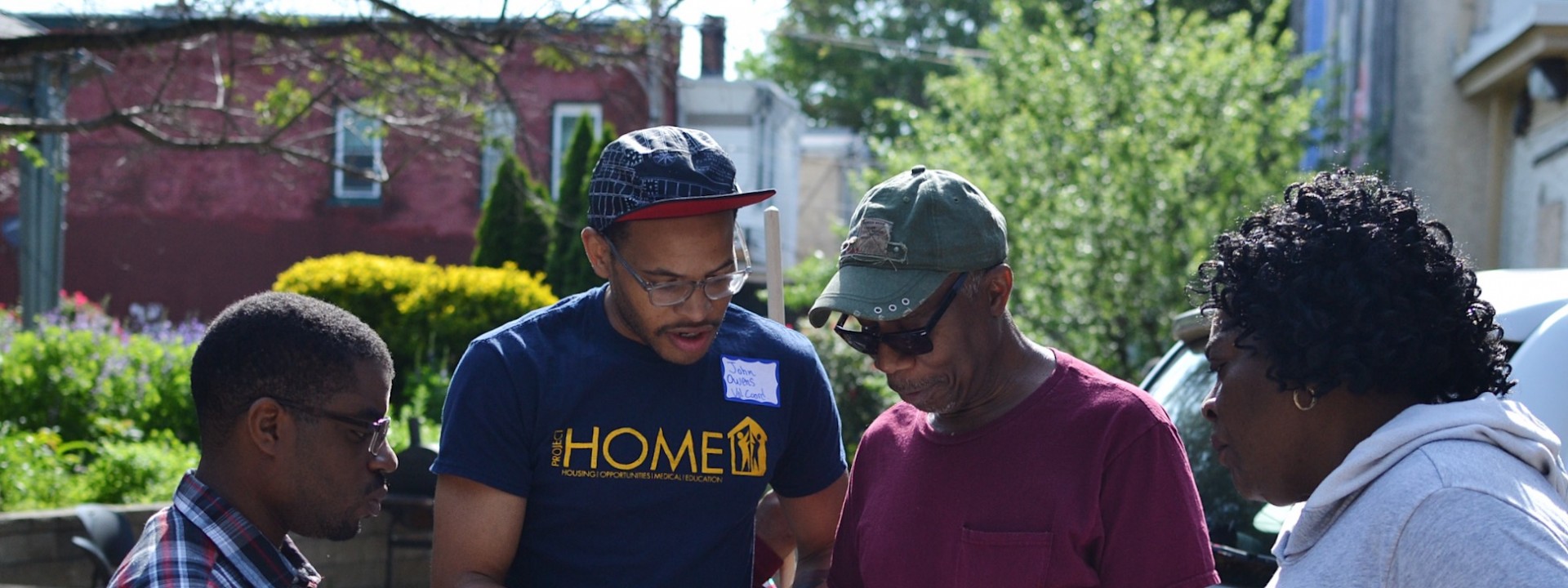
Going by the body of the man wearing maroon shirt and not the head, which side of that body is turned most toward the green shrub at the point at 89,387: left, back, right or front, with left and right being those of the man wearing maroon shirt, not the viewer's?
right

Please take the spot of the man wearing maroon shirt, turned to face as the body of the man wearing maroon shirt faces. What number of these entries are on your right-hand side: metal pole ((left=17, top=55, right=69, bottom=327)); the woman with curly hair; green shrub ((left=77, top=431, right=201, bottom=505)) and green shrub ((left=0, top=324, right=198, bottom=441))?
3

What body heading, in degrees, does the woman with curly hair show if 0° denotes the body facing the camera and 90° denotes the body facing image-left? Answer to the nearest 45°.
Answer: approximately 90°

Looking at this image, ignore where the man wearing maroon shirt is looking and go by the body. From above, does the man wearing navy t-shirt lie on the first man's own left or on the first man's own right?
on the first man's own right

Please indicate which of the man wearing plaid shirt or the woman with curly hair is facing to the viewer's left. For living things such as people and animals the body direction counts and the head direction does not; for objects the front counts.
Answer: the woman with curly hair

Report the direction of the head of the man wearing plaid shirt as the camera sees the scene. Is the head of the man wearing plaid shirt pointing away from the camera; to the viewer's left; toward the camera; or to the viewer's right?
to the viewer's right

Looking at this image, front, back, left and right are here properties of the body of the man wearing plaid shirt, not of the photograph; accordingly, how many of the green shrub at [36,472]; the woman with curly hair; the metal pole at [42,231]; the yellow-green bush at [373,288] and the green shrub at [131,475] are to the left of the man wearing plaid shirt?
4

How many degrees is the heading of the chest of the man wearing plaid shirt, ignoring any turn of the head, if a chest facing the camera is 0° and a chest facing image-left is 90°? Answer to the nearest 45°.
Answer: approximately 270°

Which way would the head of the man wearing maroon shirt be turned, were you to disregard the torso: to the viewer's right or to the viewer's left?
to the viewer's left

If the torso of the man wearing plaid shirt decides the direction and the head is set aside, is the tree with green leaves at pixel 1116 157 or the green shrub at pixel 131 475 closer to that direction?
the tree with green leaves

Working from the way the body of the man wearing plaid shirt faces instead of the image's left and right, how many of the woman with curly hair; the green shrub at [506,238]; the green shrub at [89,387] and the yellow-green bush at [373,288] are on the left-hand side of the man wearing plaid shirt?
3

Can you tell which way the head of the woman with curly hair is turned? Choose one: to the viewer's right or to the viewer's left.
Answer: to the viewer's left
